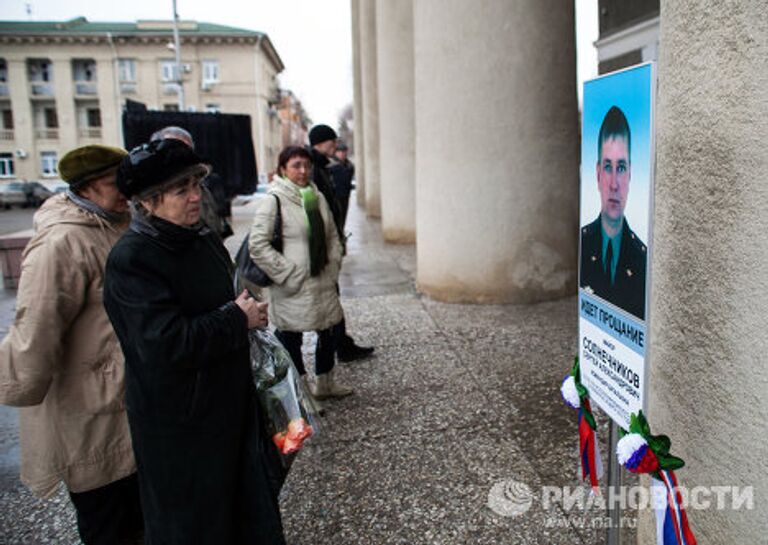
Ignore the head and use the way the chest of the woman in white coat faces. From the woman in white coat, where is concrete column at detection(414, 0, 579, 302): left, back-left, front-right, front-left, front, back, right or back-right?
left

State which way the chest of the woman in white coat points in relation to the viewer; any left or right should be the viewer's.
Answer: facing the viewer and to the right of the viewer

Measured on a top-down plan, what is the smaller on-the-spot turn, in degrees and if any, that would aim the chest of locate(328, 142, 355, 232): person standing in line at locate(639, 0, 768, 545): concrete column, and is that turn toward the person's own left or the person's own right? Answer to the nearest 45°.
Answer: approximately 45° to the person's own right

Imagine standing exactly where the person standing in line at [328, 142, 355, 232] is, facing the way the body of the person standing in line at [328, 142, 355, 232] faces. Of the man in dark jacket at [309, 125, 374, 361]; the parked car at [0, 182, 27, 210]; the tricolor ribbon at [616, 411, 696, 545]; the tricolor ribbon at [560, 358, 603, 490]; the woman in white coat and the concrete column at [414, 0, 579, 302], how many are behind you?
1

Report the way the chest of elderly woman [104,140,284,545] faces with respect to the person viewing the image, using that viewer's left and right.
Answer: facing to the right of the viewer

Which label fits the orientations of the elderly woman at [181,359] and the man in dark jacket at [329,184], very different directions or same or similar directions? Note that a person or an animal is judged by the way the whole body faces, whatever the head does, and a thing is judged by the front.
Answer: same or similar directions

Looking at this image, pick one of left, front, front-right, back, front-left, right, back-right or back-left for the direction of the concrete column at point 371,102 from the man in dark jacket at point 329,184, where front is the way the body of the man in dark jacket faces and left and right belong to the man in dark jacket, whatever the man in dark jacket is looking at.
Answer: left

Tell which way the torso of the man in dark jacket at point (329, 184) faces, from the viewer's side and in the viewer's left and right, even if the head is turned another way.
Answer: facing to the right of the viewer

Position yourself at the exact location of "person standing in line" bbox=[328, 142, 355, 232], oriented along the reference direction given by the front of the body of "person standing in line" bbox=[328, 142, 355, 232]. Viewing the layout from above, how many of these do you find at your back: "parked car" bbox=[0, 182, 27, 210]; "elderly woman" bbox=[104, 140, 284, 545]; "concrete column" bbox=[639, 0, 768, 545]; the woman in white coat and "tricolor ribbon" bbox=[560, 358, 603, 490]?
1

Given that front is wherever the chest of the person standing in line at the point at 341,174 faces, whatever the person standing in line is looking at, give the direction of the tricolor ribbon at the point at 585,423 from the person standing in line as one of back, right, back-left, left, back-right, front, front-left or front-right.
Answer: front-right

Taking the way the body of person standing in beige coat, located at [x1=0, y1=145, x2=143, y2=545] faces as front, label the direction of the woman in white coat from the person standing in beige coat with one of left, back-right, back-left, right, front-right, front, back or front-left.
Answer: front-left

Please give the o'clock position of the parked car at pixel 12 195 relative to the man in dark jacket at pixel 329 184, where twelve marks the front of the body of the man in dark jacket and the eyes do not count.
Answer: The parked car is roughly at 8 o'clock from the man in dark jacket.

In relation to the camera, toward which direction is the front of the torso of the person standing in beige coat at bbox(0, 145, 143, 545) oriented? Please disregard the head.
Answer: to the viewer's right

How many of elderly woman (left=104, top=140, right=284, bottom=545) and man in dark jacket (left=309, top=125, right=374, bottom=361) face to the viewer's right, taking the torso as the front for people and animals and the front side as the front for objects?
2

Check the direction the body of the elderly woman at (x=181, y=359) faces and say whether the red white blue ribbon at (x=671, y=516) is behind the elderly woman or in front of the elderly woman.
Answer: in front
